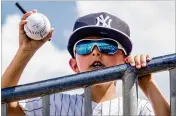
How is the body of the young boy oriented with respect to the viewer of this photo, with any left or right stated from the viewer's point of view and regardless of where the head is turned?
facing the viewer

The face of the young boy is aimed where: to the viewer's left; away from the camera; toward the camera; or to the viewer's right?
toward the camera

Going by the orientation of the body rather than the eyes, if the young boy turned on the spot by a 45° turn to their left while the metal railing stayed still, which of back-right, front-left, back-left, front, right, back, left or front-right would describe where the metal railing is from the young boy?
front-right
